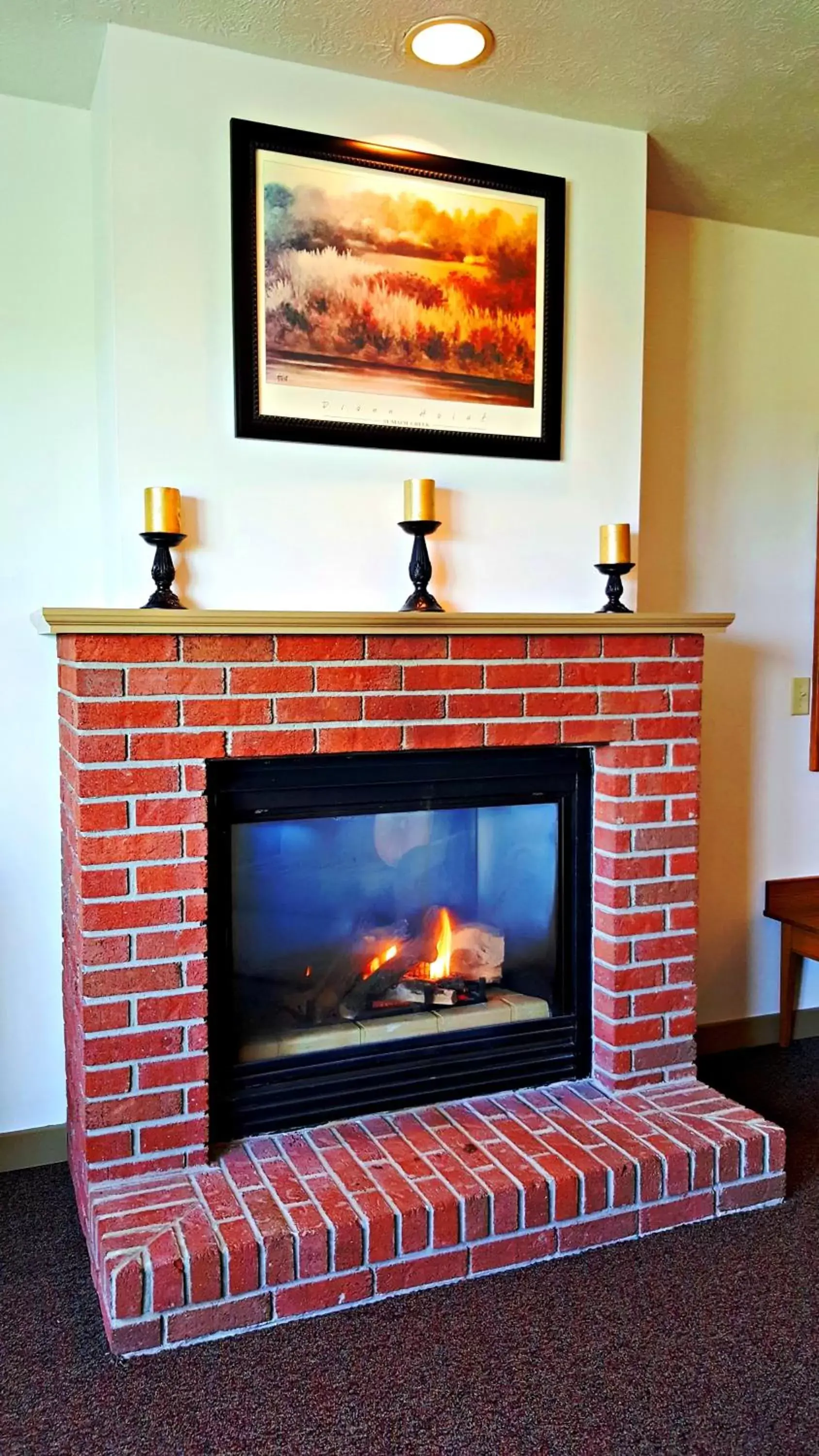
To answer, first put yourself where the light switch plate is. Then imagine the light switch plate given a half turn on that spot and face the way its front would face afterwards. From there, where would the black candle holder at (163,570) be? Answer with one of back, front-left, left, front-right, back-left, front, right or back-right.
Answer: left

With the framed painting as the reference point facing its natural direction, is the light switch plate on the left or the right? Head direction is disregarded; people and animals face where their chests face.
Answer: on its left

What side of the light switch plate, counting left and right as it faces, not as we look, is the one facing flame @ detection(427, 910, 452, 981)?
right

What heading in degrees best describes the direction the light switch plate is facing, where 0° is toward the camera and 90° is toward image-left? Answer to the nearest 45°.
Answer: approximately 315°

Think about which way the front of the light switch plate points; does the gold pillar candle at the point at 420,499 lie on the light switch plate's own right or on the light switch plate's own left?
on the light switch plate's own right

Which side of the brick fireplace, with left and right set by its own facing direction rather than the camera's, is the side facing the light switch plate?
left

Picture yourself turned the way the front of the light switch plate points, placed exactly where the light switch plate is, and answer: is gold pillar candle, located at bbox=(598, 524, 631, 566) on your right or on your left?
on your right

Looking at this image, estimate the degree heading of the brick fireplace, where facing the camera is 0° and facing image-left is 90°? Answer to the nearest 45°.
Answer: approximately 315°
